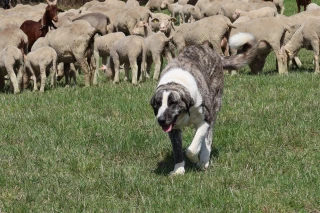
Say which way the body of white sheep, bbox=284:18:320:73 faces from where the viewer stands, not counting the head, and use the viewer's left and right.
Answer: facing to the left of the viewer

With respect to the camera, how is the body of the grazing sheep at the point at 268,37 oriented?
to the viewer's left

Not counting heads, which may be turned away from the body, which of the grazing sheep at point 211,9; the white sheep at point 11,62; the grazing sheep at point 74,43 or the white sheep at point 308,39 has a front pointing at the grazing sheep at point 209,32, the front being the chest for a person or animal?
the white sheep at point 308,39

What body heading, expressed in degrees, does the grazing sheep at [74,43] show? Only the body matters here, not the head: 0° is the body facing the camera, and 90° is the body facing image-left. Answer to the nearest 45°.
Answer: approximately 135°

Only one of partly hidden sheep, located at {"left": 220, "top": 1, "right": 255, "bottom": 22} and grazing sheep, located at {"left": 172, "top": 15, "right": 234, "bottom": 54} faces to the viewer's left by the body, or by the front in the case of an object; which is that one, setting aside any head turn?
grazing sheep, located at {"left": 172, "top": 15, "right": 234, "bottom": 54}

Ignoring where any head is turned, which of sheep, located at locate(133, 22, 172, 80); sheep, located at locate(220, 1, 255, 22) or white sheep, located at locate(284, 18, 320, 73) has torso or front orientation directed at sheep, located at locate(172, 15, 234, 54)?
the white sheep

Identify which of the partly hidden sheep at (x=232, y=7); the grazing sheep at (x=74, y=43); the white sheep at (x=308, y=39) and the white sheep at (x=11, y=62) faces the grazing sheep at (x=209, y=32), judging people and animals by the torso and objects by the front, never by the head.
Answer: the white sheep at (x=308, y=39)

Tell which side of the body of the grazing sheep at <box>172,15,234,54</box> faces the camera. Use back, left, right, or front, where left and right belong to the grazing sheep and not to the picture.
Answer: left

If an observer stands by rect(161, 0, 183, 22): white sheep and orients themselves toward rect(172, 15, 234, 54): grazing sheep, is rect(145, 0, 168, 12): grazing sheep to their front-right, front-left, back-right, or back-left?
back-right

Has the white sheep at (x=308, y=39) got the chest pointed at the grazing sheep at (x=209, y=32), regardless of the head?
yes

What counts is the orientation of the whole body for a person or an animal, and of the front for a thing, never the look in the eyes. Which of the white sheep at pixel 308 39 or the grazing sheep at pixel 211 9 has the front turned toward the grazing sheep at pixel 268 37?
the white sheep
